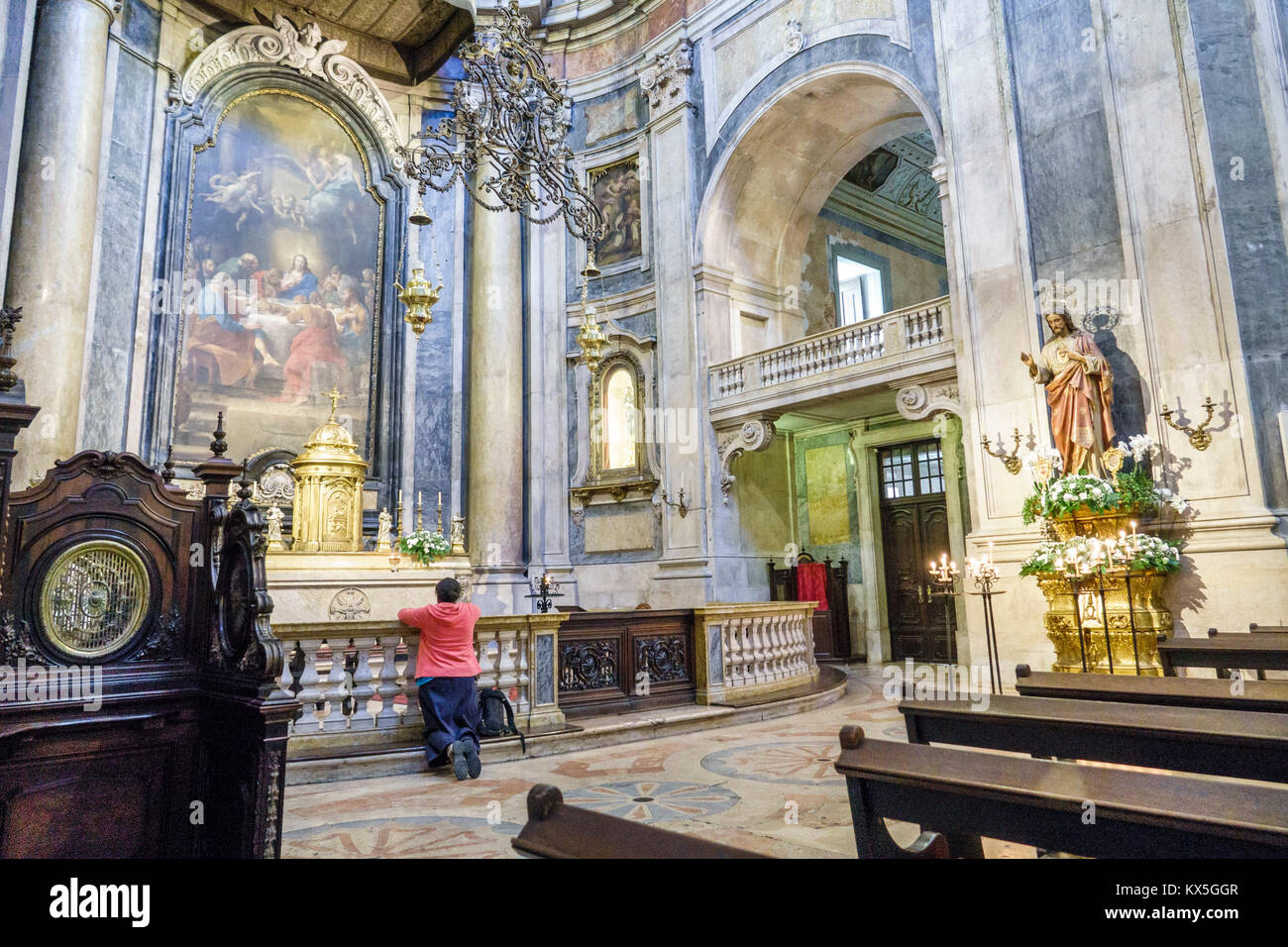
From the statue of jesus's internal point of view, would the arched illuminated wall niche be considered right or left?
on its right

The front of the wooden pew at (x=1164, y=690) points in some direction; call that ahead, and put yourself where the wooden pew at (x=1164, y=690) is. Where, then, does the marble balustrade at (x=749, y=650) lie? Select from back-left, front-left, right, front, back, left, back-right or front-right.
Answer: front-left

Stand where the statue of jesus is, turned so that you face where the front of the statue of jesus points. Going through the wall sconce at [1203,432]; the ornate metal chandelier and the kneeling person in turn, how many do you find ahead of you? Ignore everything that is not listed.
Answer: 2

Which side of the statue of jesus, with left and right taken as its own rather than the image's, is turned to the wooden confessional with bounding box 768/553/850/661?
right

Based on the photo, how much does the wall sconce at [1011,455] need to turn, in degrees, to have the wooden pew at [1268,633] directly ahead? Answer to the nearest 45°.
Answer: approximately 90° to its left

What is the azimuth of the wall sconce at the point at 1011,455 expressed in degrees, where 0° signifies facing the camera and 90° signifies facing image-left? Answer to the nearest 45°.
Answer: approximately 45°

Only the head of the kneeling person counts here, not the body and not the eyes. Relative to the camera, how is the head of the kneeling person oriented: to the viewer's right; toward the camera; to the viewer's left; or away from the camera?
away from the camera

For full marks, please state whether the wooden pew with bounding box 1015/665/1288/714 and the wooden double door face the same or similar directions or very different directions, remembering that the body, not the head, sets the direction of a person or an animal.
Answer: very different directions

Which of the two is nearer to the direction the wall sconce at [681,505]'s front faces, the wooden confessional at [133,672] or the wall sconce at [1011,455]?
the wooden confessional

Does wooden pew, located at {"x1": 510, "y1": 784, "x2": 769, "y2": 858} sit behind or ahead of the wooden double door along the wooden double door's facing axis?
ahead

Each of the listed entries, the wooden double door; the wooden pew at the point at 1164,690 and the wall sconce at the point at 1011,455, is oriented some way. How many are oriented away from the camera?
1

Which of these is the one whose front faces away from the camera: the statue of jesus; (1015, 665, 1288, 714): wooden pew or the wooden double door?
the wooden pew

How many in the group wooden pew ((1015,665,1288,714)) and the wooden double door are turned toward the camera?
1

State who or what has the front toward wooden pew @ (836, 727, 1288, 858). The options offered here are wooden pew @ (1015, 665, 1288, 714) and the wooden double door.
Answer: the wooden double door

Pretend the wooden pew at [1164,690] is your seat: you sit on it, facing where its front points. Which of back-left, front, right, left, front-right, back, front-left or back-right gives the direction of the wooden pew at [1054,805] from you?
back

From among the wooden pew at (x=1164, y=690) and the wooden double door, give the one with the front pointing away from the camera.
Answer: the wooden pew

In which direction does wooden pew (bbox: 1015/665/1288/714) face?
away from the camera
